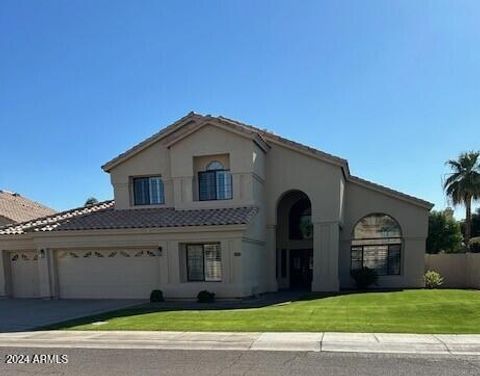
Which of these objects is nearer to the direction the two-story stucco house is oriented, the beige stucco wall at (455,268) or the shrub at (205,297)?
the shrub

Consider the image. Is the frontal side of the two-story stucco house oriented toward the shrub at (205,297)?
yes

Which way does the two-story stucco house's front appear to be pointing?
toward the camera
